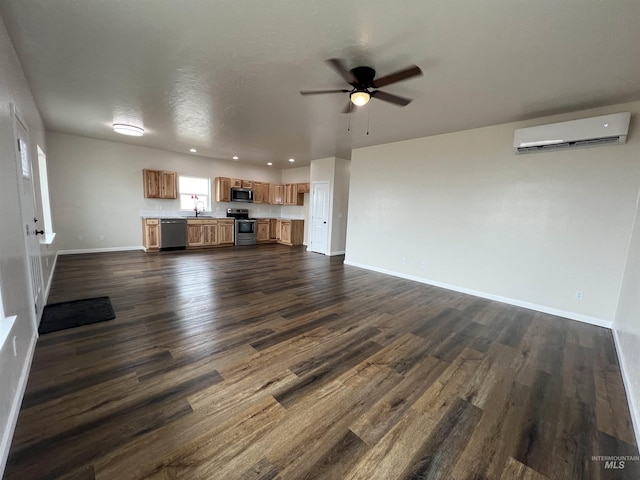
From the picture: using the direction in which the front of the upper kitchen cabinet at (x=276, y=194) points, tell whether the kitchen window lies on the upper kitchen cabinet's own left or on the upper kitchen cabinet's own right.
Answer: on the upper kitchen cabinet's own right

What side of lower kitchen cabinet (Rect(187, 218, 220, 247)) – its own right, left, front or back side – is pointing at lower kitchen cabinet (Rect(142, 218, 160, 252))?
right

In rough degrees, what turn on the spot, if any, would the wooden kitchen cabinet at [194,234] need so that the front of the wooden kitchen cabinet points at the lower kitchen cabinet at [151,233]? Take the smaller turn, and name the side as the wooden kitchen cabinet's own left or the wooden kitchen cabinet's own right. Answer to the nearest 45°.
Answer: approximately 90° to the wooden kitchen cabinet's own right

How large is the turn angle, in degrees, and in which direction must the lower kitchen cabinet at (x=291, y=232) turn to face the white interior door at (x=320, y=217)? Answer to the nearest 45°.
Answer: approximately 90° to its left

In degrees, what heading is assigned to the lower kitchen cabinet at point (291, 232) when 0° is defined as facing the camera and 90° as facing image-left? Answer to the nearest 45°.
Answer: approximately 45°

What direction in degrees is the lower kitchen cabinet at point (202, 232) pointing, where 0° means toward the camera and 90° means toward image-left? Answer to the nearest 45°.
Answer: approximately 0°

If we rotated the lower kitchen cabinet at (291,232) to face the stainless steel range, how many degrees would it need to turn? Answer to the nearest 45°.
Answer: approximately 45° to its right

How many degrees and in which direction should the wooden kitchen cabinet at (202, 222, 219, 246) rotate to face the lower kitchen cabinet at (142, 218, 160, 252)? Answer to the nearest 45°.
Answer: approximately 90° to its right
